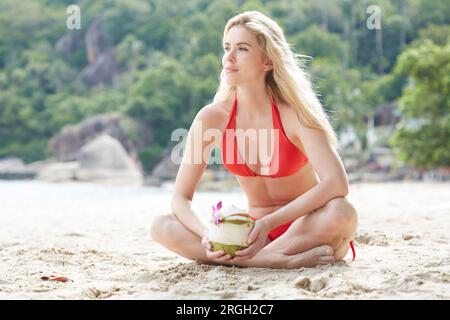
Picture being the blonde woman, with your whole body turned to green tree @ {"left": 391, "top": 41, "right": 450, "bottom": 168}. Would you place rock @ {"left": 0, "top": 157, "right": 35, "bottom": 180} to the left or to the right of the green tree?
left

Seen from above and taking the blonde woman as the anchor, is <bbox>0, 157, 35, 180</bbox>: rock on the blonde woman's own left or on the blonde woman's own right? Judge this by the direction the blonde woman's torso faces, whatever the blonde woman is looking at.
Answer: on the blonde woman's own right

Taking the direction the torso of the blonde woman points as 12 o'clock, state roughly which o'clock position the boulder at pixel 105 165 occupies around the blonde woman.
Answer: The boulder is roughly at 4 o'clock from the blonde woman.

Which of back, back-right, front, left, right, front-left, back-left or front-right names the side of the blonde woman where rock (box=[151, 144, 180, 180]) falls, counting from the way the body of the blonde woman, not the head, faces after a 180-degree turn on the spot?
front-left

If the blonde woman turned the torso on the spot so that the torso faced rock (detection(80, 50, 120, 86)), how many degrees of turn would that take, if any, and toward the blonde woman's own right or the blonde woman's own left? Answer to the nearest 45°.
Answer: approximately 135° to the blonde woman's own right

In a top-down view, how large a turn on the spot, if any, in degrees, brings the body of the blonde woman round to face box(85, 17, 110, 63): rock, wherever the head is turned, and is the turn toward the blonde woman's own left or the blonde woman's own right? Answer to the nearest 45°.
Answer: approximately 135° to the blonde woman's own right

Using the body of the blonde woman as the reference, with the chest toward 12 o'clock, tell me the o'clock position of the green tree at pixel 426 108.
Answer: The green tree is roughly at 5 o'clock from the blonde woman.

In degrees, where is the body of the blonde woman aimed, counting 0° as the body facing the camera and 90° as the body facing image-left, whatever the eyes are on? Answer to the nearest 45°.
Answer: approximately 45°

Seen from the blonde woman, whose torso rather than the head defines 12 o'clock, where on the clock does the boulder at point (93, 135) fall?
The boulder is roughly at 4 o'clock from the blonde woman.
